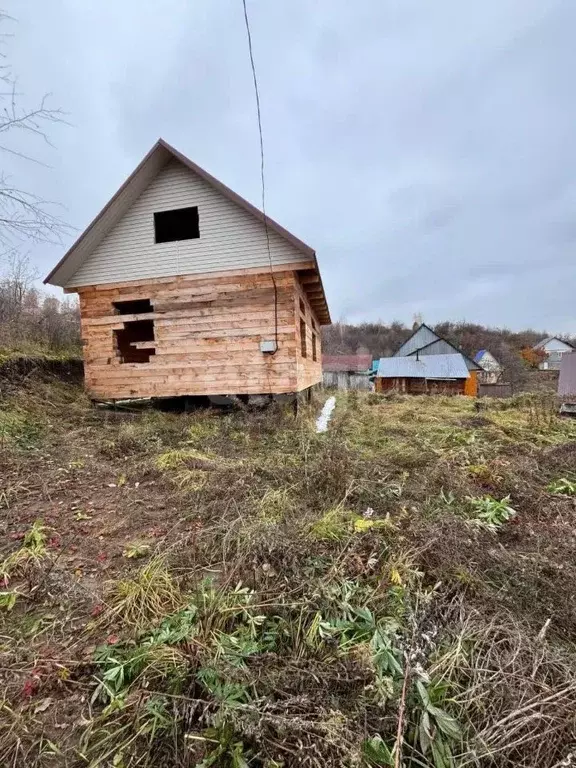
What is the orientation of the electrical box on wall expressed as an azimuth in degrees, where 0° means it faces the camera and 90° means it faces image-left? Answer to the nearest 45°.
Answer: approximately 0°

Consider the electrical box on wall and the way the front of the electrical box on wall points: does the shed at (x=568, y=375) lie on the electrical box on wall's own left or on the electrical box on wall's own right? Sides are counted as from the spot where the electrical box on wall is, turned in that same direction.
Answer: on the electrical box on wall's own left

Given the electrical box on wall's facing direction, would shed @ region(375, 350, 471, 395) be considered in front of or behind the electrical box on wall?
behind

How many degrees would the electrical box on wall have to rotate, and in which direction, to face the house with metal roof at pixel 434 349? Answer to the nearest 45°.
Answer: approximately 135° to its left
